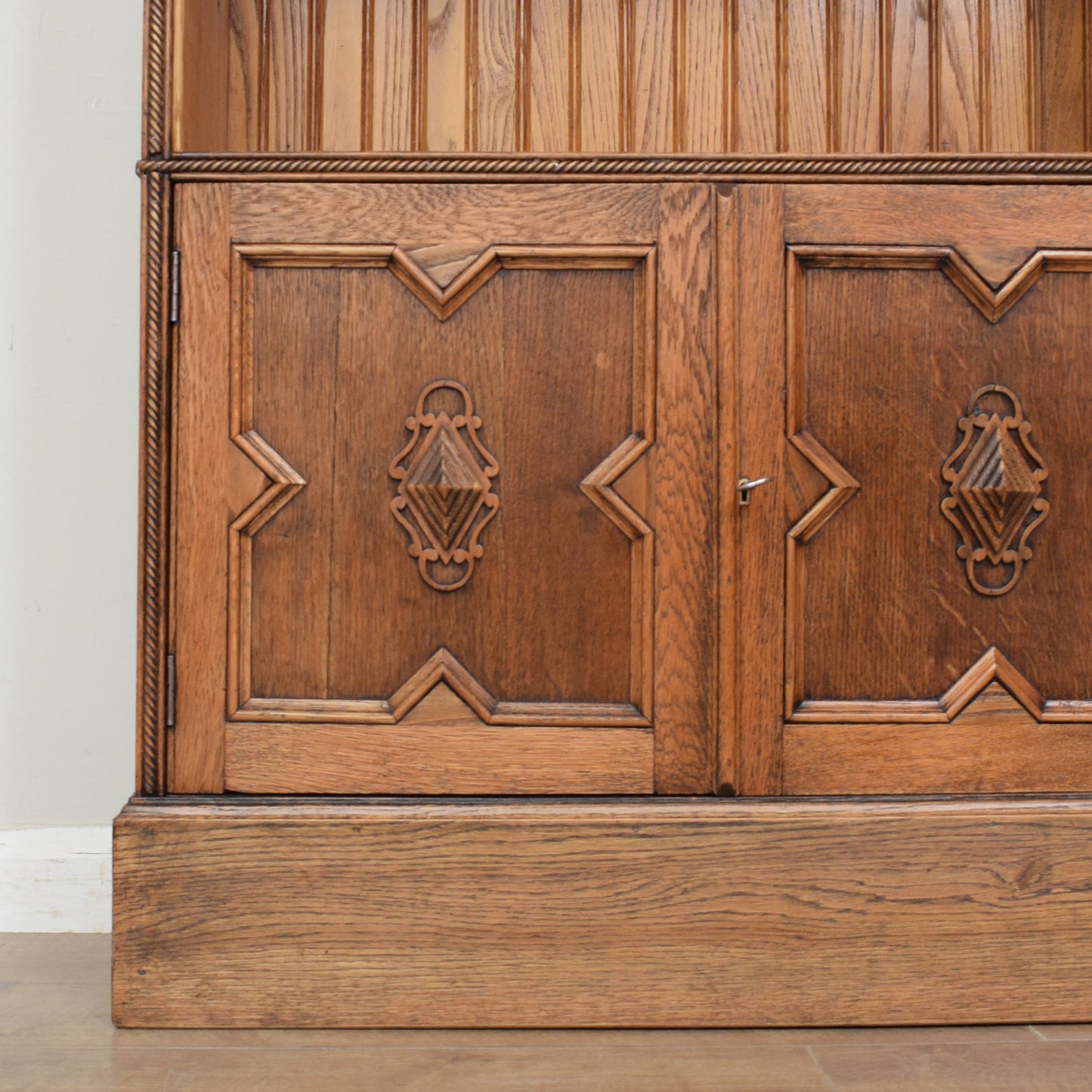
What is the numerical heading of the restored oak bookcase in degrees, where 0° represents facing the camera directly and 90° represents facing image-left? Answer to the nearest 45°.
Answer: approximately 0°

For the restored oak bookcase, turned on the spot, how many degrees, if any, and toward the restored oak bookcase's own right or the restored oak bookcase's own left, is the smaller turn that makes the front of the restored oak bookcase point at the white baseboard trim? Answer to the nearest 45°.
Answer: approximately 90° to the restored oak bookcase's own right
